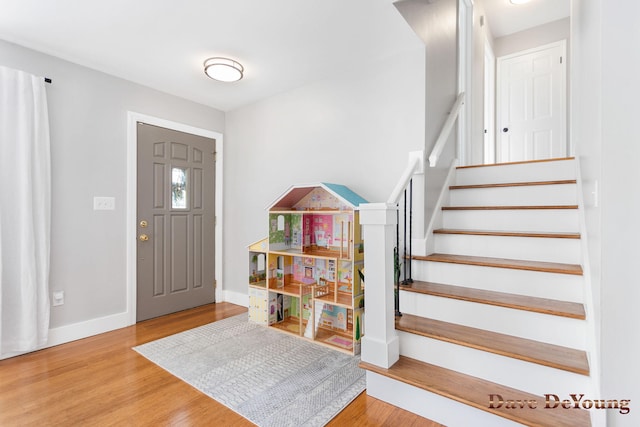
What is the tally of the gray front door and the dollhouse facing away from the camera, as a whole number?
0

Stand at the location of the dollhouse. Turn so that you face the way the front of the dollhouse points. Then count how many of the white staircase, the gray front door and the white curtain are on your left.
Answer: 1

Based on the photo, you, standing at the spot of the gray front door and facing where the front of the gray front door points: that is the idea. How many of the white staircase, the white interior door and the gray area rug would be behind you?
0

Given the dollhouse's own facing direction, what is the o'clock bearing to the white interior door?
The white interior door is roughly at 7 o'clock from the dollhouse.

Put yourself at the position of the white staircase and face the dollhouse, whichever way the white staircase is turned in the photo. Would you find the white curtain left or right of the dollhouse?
left

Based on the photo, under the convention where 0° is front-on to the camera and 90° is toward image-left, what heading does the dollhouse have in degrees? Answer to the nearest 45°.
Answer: approximately 45°

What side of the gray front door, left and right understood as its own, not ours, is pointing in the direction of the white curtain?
right

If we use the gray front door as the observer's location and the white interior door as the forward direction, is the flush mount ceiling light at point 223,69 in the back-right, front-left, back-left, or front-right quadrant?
front-right

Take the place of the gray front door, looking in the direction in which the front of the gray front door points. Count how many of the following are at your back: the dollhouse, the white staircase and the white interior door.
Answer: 0

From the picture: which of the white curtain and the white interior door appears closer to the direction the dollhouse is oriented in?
the white curtain

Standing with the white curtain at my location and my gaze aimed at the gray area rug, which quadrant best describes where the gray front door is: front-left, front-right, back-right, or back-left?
front-left
